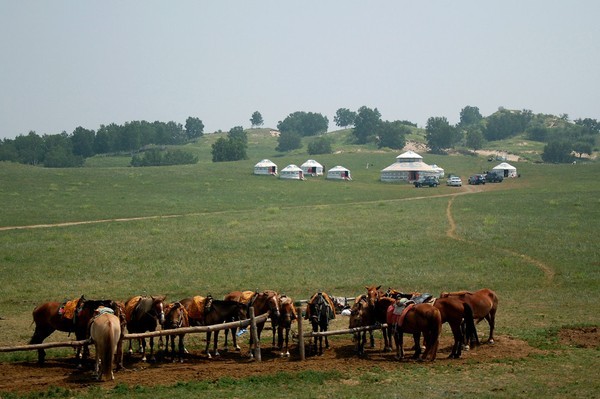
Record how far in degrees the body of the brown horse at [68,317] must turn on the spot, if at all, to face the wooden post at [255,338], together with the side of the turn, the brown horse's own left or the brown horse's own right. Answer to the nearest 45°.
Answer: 0° — it already faces it

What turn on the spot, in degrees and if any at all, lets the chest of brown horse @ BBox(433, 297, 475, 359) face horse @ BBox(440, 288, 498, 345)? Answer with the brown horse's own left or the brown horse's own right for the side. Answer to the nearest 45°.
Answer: approximately 135° to the brown horse's own right

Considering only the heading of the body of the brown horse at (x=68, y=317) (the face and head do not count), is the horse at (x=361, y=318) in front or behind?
in front

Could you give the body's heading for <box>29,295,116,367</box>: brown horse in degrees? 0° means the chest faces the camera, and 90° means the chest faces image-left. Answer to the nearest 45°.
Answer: approximately 270°

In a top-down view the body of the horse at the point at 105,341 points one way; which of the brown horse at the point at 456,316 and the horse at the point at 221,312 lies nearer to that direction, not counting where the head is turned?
the horse

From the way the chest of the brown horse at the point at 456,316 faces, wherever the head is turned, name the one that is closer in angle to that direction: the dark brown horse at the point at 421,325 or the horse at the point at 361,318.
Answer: the horse

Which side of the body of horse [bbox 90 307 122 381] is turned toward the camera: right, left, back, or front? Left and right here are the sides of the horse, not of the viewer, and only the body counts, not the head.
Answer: back

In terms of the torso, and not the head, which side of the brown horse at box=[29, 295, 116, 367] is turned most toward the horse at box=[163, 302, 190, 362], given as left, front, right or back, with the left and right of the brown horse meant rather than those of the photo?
front

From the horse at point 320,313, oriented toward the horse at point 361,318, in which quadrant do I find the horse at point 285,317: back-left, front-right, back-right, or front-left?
back-right

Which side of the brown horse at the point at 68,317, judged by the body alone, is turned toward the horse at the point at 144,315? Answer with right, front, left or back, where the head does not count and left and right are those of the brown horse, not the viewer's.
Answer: front

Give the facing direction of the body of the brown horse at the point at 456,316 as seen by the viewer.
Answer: to the viewer's left

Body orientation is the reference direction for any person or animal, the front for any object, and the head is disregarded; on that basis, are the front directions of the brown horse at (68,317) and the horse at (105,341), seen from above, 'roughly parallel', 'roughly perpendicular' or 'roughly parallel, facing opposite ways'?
roughly perpendicular
